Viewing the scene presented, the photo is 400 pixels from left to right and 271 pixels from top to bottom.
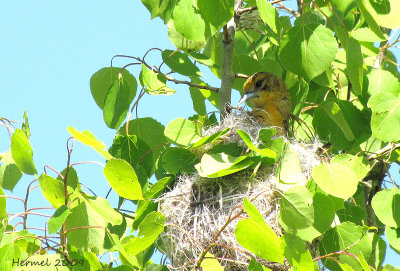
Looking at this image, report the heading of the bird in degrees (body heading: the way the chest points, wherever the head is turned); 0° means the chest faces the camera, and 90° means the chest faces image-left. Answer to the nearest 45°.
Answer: approximately 45°
